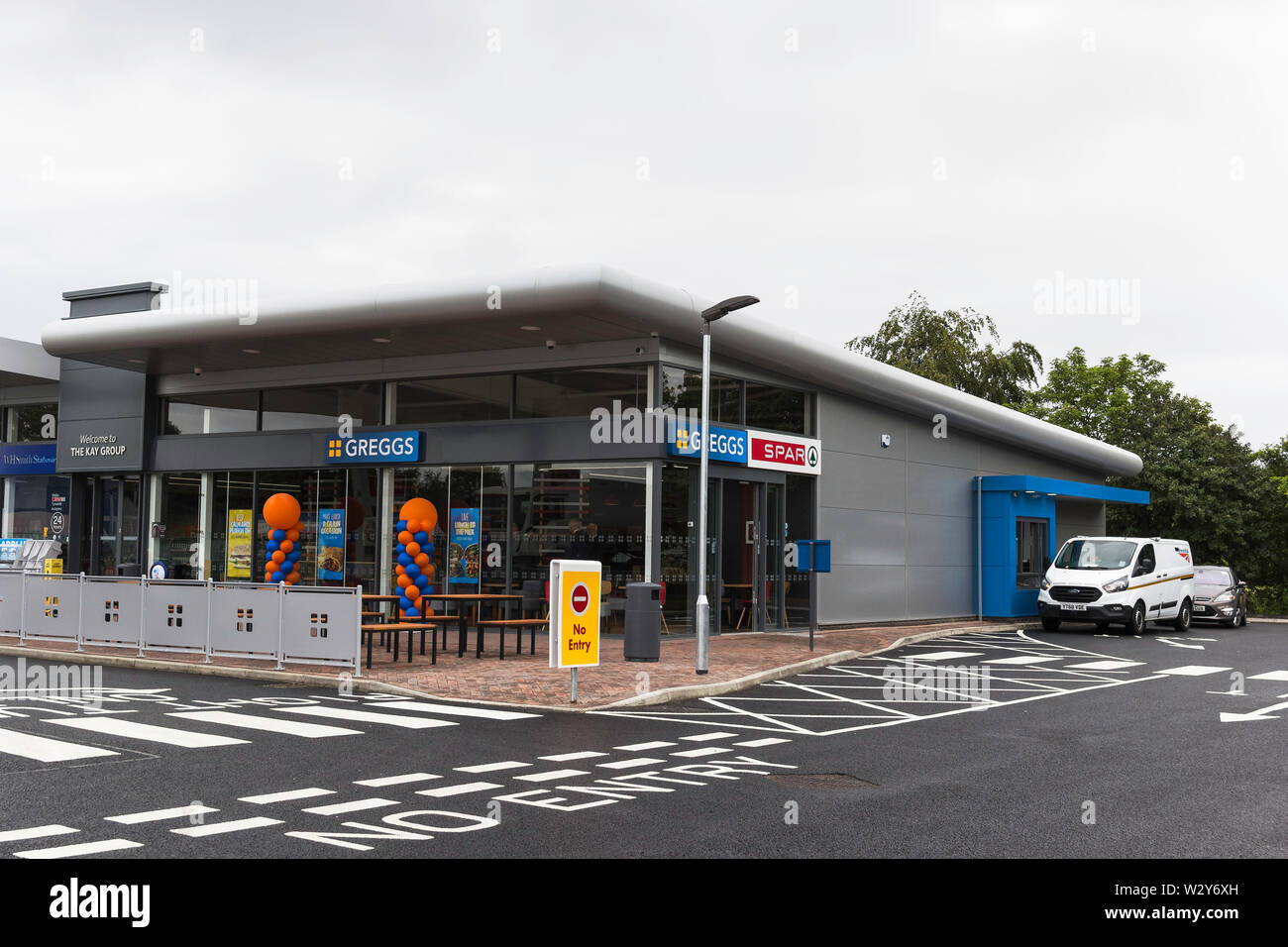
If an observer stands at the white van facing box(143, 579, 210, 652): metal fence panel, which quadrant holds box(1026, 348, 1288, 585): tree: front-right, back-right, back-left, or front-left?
back-right

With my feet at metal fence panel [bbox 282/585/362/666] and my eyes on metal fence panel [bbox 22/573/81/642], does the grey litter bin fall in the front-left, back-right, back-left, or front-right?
back-right

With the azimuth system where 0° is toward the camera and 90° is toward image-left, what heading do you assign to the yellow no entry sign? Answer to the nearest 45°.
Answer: approximately 315°

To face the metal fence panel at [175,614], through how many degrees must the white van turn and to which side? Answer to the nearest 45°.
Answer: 0° — it already faces it

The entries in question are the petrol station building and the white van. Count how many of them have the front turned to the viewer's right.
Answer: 0

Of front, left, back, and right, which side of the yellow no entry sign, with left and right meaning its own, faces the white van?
left

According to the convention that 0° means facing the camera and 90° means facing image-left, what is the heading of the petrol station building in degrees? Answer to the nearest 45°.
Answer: approximately 45°

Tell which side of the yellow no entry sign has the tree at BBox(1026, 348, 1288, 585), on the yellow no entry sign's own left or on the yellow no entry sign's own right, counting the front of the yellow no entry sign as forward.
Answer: on the yellow no entry sign's own left
